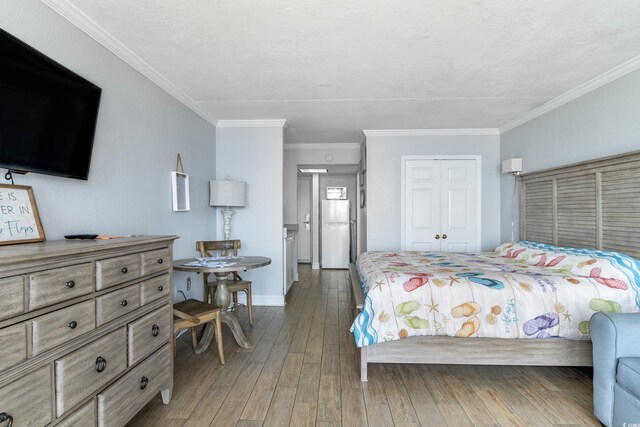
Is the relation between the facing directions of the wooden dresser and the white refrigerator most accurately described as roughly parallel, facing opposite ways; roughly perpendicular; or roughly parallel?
roughly perpendicular

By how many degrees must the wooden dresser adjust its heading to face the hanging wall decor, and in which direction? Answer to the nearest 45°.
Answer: approximately 90° to its left

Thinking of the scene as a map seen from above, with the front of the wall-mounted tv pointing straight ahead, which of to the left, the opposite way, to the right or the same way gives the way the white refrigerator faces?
to the right

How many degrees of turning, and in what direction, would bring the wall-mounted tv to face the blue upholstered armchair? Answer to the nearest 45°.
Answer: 0° — it already faces it

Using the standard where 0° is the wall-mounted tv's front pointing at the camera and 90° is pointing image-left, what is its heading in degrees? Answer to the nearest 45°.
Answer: approximately 315°

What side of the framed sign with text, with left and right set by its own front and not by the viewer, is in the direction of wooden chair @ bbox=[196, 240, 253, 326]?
left
